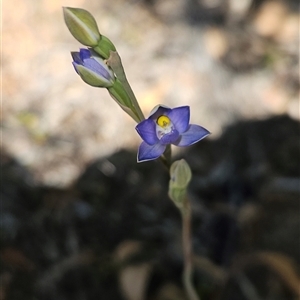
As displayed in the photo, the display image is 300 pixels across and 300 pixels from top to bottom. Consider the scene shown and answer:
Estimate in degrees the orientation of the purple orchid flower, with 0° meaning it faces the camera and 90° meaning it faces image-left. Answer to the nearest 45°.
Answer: approximately 0°
